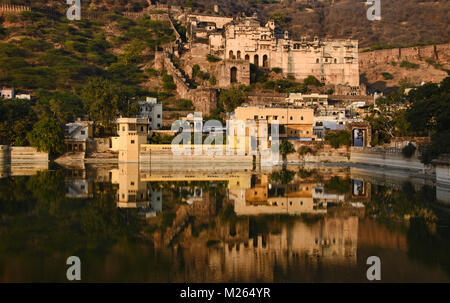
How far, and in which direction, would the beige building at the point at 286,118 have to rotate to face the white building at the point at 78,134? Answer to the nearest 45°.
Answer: approximately 90° to its right

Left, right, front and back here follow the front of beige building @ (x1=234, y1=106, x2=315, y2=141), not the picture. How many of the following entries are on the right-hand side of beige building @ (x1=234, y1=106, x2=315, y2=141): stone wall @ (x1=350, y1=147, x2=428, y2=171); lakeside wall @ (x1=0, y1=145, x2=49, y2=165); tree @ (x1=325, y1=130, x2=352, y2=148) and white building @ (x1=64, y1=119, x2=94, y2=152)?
2

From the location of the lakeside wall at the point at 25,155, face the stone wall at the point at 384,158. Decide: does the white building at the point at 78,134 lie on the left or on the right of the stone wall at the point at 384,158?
left

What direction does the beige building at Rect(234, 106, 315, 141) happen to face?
toward the camera

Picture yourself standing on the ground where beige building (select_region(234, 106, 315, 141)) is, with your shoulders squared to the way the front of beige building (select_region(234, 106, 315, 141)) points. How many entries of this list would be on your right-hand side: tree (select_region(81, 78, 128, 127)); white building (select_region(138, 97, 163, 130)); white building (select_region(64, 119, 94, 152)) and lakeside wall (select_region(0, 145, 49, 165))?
4

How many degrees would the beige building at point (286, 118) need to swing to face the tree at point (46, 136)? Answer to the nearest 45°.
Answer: approximately 90° to its right

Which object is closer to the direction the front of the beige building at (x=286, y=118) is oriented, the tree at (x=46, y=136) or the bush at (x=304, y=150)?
the bush

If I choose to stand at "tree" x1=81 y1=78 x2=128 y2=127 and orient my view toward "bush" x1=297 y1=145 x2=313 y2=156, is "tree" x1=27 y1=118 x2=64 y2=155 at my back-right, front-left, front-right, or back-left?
back-right

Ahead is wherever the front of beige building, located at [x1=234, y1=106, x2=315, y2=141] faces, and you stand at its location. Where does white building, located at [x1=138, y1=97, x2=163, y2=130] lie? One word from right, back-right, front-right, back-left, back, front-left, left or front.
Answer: right

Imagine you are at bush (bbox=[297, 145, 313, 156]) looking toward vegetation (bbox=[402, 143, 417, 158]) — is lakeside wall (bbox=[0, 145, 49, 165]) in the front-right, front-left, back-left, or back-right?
back-right

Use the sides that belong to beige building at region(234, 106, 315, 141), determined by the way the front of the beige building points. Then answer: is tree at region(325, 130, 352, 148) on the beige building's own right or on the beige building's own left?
on the beige building's own left

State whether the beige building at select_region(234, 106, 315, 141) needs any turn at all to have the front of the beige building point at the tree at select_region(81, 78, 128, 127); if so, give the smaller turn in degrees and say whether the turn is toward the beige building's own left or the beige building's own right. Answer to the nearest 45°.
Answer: approximately 90° to the beige building's own right

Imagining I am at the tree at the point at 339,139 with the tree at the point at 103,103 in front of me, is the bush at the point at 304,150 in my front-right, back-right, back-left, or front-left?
front-left

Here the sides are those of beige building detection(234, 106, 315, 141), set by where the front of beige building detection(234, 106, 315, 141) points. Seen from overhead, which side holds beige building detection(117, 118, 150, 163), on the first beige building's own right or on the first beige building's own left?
on the first beige building's own right
